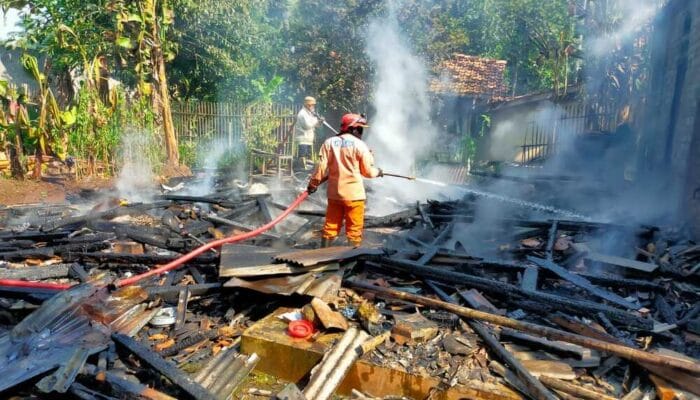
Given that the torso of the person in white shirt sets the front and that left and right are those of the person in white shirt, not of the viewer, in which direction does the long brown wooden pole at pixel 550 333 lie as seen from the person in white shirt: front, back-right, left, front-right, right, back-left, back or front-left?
front-right

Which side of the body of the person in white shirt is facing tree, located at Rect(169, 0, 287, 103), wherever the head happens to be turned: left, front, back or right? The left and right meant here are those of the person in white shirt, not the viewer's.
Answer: back

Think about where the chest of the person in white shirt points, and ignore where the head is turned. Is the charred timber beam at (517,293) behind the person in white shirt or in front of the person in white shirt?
in front

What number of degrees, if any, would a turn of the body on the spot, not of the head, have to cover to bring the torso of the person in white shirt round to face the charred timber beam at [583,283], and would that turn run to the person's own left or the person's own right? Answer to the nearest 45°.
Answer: approximately 45° to the person's own right

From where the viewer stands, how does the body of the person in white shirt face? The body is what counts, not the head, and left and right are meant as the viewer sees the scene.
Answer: facing the viewer and to the right of the viewer

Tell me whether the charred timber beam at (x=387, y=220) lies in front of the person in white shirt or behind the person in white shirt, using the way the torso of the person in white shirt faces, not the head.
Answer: in front

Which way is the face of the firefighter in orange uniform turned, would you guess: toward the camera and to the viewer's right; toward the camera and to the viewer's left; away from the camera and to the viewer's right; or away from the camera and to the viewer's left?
away from the camera and to the viewer's right

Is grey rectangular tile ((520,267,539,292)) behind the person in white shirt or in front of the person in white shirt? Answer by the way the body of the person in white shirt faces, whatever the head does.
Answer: in front

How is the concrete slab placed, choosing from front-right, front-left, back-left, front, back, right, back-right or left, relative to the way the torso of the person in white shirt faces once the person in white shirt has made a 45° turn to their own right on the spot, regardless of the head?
front

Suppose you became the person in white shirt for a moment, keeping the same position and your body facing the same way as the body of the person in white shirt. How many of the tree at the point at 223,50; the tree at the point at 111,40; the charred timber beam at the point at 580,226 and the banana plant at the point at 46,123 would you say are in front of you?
1
